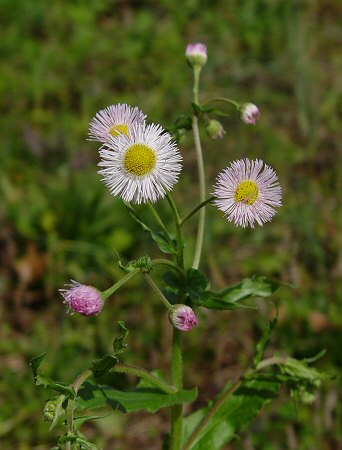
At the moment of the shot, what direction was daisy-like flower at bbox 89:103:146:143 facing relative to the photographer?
facing the viewer

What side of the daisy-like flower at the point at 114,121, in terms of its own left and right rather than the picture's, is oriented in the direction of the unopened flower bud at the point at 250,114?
left

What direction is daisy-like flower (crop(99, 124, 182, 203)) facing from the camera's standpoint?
toward the camera

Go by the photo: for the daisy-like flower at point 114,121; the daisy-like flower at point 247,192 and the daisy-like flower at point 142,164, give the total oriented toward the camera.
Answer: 3

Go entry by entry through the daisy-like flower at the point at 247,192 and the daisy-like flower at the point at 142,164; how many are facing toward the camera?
2

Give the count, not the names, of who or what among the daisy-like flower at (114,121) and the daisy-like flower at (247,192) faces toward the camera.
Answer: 2
